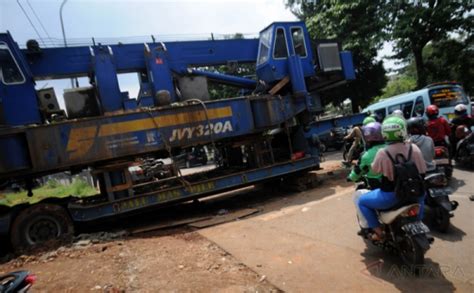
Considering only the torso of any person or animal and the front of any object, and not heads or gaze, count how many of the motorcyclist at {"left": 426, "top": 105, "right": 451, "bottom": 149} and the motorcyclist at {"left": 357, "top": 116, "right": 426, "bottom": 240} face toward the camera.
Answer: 0

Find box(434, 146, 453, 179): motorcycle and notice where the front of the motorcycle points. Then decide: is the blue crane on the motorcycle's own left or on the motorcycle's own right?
on the motorcycle's own left

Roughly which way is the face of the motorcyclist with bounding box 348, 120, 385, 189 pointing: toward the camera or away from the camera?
away from the camera

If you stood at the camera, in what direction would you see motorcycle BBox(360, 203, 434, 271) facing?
facing away from the viewer and to the left of the viewer

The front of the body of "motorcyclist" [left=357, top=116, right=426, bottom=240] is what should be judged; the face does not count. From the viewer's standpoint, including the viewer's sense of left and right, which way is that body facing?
facing away from the viewer and to the left of the viewer

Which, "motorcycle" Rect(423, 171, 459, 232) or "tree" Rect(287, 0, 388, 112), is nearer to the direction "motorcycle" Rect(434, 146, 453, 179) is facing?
the tree

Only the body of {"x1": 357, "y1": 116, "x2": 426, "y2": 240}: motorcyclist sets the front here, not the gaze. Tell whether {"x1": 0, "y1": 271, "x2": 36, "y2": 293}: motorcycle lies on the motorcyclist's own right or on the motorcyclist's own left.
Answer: on the motorcyclist's own left

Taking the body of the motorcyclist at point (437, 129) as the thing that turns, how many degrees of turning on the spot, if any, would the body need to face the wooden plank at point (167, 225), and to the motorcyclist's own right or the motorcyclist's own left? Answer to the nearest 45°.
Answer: approximately 90° to the motorcyclist's own left

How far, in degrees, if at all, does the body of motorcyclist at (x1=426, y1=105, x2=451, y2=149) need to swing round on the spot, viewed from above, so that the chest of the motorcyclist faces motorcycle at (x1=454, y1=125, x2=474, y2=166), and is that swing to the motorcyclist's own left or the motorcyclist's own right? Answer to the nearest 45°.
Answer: approximately 45° to the motorcyclist's own right

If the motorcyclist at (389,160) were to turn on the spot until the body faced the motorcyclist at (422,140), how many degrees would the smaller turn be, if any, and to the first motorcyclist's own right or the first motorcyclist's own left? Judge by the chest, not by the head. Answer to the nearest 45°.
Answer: approximately 45° to the first motorcyclist's own right

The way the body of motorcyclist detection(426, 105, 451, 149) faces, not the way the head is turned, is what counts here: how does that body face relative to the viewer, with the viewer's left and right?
facing away from the viewer and to the left of the viewer

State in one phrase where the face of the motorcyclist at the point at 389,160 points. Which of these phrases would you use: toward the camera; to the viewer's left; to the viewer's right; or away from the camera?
away from the camera

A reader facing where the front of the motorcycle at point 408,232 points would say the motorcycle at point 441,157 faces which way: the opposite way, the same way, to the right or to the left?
the same way

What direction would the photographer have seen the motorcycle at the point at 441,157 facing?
facing away from the viewer and to the left of the viewer

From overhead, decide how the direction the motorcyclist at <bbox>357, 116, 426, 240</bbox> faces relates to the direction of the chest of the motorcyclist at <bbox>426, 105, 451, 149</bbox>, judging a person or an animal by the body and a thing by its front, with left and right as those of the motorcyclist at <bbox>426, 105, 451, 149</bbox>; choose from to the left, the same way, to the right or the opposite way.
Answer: the same way

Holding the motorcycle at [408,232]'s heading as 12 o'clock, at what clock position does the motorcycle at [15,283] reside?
the motorcycle at [15,283] is roughly at 9 o'clock from the motorcycle at [408,232].
